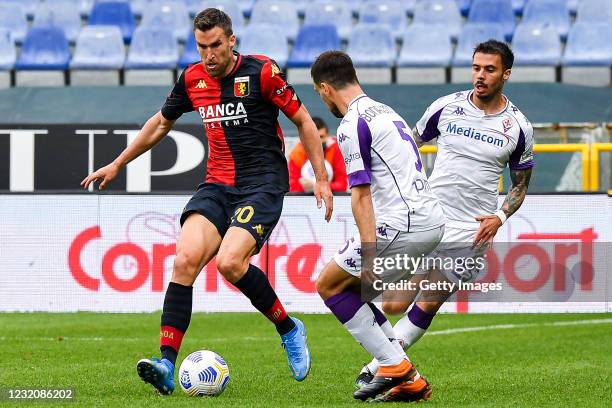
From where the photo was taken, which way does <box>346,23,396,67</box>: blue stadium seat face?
toward the camera

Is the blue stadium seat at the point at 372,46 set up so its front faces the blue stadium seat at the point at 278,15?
no

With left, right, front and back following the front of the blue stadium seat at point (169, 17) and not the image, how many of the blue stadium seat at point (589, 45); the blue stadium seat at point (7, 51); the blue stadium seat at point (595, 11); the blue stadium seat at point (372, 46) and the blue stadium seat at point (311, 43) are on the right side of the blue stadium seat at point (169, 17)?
1

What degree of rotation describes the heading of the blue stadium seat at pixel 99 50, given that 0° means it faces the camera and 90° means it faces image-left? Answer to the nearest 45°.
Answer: approximately 0°

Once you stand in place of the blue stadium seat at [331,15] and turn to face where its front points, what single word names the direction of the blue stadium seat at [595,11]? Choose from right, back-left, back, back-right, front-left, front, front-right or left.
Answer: left

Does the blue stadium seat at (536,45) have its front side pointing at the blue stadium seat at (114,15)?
no

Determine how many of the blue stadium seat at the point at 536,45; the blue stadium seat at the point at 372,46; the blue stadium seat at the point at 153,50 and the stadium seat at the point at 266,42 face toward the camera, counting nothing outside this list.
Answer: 4

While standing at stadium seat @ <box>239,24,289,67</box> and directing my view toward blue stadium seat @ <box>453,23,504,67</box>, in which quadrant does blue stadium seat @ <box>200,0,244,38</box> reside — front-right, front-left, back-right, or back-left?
back-left

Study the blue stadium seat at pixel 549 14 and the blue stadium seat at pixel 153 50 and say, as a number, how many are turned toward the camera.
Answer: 2

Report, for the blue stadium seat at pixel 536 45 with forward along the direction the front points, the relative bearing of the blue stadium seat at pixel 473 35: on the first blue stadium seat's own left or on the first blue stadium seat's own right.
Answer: on the first blue stadium seat's own right

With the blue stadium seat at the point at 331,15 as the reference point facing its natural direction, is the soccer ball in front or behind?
in front

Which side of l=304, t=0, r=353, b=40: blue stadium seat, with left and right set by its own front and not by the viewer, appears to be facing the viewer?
front

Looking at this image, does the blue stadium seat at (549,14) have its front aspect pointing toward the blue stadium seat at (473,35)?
no

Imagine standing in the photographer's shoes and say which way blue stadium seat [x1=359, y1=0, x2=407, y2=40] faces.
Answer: facing the viewer

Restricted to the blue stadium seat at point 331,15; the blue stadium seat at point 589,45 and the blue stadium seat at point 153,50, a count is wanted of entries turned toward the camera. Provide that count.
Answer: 3

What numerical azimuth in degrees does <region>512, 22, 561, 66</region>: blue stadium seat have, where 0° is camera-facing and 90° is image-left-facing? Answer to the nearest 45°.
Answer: approximately 0°
